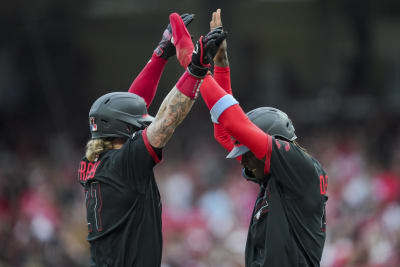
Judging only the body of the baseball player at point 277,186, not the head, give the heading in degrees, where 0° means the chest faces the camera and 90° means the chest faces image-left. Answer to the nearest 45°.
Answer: approximately 90°

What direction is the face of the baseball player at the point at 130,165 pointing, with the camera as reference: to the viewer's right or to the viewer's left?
to the viewer's right
